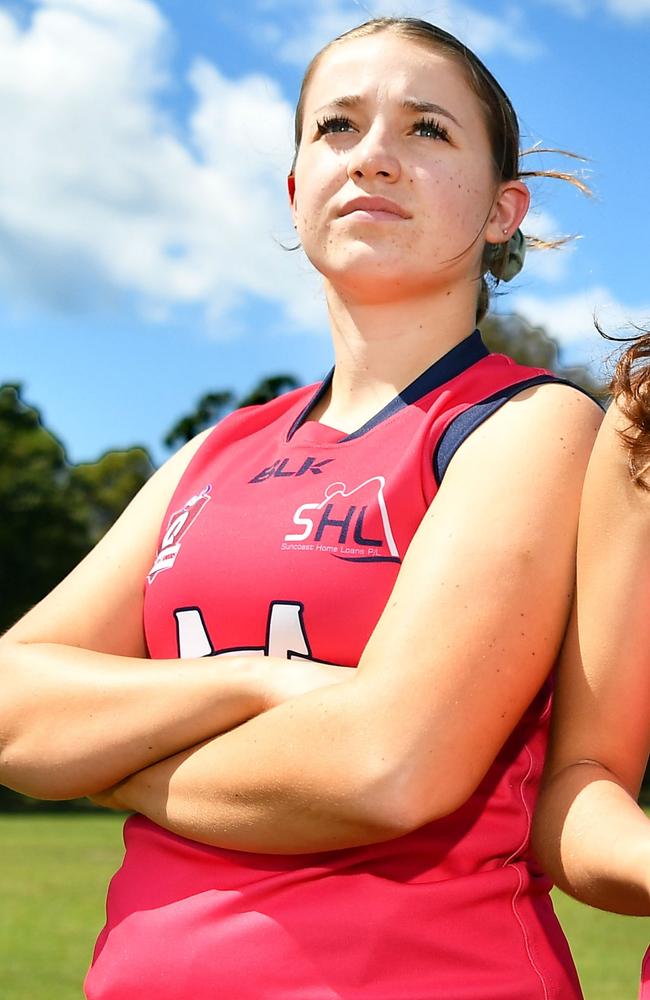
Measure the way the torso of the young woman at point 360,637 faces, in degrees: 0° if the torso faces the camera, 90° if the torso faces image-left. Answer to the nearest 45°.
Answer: approximately 45°

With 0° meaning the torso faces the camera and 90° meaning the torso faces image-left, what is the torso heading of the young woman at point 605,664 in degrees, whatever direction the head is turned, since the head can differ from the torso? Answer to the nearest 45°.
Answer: approximately 0°
